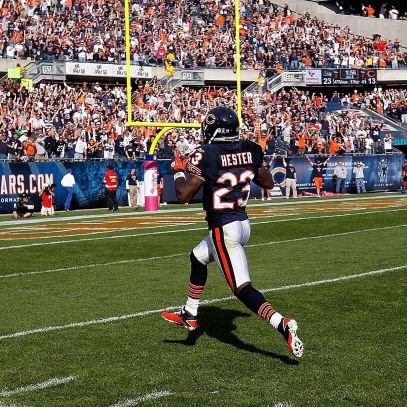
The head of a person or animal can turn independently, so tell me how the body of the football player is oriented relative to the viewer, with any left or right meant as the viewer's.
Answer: facing away from the viewer and to the left of the viewer

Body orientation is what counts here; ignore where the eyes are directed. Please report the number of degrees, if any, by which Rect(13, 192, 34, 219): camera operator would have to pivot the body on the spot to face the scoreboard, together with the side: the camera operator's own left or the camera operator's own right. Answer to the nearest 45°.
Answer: approximately 135° to the camera operator's own left

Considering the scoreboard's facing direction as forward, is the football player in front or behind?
in front

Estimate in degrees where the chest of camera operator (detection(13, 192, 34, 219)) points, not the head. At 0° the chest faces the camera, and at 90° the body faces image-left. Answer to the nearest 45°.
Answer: approximately 0°

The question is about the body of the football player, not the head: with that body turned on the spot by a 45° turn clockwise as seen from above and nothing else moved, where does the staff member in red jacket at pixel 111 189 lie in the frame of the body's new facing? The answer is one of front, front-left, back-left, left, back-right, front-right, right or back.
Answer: front

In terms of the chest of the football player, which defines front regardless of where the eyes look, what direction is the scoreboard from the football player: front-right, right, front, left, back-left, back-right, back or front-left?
front-right

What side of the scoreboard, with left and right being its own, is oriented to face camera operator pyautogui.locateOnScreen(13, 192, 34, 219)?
front

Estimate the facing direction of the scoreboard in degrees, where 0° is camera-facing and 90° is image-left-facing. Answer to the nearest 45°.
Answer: approximately 0°

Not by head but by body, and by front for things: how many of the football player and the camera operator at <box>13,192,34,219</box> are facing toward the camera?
1

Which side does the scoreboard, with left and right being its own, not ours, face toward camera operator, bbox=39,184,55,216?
front

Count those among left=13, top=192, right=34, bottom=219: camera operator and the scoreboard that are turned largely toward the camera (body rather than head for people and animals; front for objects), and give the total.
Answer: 2
